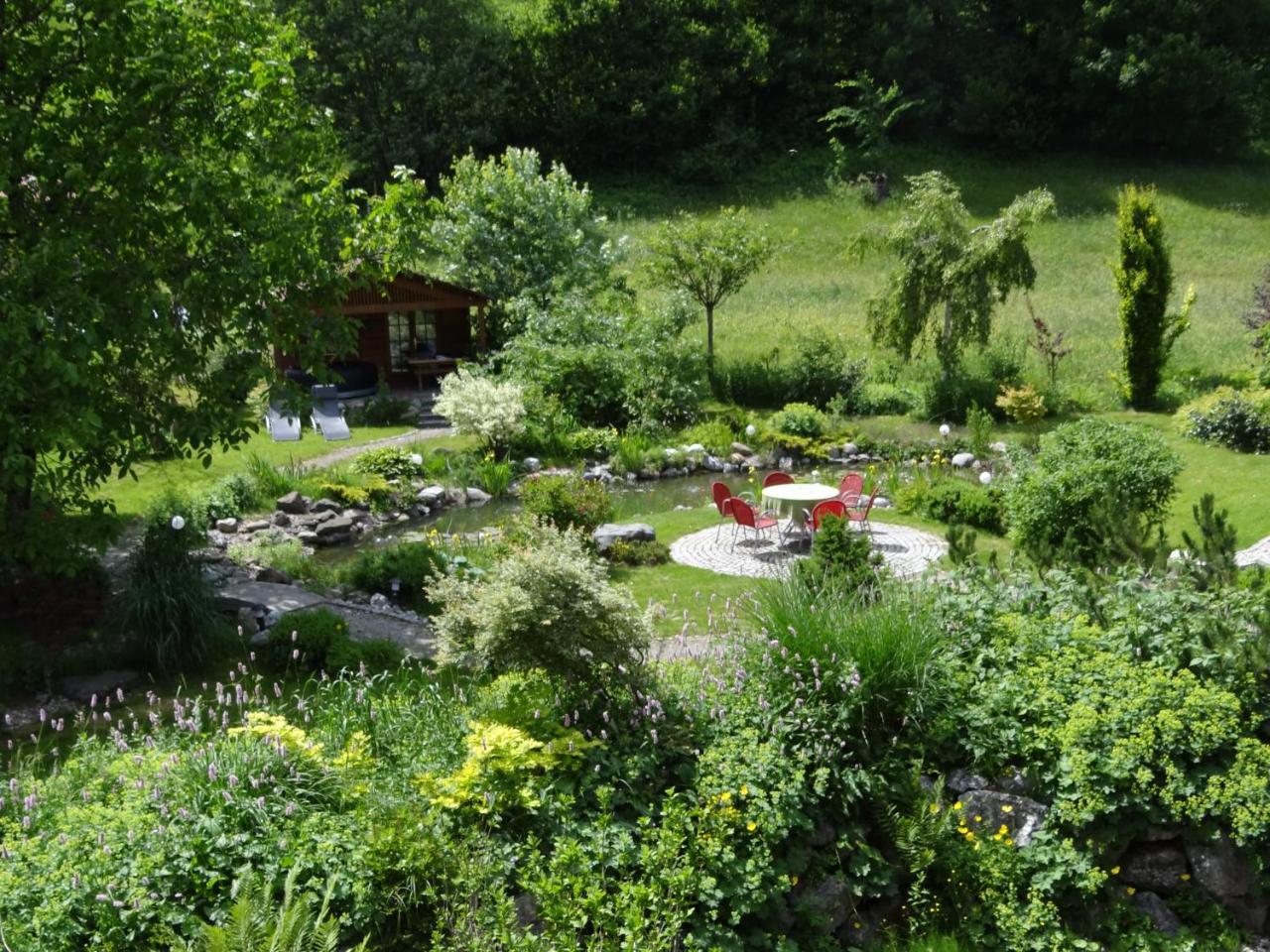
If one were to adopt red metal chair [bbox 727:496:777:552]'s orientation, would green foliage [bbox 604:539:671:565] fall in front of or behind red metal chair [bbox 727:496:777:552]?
behind

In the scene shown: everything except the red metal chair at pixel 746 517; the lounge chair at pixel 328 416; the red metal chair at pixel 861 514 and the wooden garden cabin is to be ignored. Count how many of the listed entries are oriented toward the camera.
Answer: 2

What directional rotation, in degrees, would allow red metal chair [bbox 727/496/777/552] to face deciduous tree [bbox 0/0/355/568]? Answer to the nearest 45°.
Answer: approximately 180°

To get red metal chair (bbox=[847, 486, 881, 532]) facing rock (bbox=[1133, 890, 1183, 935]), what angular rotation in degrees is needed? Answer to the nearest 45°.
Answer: approximately 90° to its left

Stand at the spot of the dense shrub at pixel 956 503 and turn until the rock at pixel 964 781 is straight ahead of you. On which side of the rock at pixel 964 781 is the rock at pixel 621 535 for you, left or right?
right

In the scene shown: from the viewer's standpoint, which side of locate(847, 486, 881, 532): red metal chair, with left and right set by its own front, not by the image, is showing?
left

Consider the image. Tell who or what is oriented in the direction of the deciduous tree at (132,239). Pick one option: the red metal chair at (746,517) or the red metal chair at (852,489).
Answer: the red metal chair at (852,489)

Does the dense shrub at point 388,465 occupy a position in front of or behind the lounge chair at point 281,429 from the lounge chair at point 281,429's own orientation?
in front

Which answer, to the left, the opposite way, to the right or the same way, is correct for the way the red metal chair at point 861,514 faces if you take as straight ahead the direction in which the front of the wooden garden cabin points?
to the right
